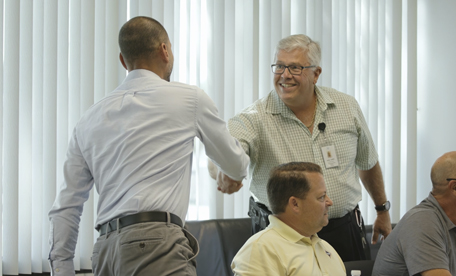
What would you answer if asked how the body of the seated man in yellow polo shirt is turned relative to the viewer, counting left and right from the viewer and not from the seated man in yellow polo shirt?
facing the viewer and to the right of the viewer

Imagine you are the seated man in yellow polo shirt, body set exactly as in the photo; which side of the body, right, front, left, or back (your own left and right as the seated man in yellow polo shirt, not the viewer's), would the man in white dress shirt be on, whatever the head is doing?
back

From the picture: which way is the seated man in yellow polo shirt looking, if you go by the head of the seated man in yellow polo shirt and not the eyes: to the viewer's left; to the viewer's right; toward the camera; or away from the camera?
to the viewer's right

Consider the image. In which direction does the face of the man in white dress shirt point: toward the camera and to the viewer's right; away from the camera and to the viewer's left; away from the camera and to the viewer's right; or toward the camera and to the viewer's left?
away from the camera and to the viewer's right

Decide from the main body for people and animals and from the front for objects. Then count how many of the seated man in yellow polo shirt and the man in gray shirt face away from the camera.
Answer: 0
